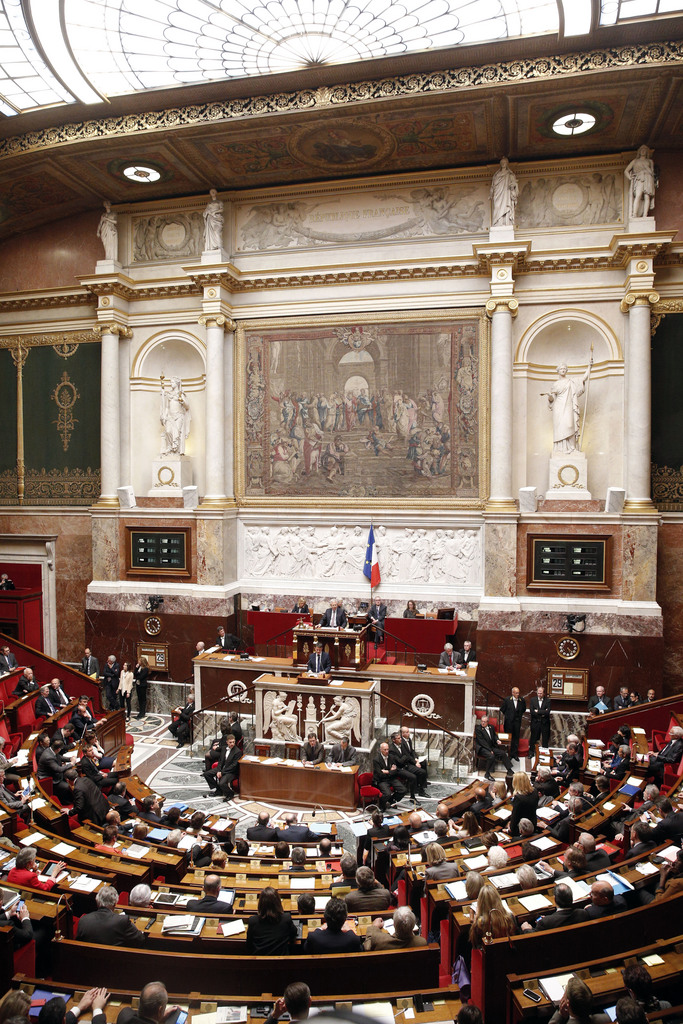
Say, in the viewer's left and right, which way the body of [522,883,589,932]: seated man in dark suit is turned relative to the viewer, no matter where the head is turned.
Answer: facing away from the viewer and to the left of the viewer

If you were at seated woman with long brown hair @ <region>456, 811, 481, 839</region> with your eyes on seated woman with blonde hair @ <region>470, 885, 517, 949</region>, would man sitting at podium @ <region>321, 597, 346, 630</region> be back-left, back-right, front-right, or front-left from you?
back-right

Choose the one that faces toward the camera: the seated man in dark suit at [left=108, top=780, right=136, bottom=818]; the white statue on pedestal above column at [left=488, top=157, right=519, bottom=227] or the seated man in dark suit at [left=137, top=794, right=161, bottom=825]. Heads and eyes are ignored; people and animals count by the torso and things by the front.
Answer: the white statue on pedestal above column

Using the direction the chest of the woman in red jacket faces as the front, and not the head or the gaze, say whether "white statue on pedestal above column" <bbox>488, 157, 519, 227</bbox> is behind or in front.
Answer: in front

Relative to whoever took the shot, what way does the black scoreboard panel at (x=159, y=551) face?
facing the viewer

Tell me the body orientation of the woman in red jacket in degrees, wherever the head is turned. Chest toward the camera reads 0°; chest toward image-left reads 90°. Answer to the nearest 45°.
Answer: approximately 225°

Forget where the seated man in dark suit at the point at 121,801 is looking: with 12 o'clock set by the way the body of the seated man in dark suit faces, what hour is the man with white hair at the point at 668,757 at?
The man with white hair is roughly at 2 o'clock from the seated man in dark suit.

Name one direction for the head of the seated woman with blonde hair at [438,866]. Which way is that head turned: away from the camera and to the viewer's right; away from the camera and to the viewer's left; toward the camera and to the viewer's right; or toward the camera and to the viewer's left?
away from the camera and to the viewer's left

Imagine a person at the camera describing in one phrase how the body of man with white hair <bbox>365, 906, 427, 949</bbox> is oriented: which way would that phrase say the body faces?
away from the camera

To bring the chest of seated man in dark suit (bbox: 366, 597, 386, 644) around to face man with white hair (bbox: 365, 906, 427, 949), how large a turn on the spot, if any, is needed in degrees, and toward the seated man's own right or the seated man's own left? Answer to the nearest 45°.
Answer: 0° — they already face them

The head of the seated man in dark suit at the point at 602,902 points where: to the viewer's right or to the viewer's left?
to the viewer's left

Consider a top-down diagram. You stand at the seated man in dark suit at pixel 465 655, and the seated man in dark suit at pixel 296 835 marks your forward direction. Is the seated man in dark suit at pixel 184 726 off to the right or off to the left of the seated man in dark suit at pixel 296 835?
right

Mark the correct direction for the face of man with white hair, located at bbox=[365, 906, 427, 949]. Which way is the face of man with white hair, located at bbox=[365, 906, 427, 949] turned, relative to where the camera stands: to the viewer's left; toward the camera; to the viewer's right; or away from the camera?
away from the camera

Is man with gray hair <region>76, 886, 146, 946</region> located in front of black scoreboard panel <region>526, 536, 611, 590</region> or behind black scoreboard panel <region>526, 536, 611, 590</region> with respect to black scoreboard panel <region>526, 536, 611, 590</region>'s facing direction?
in front

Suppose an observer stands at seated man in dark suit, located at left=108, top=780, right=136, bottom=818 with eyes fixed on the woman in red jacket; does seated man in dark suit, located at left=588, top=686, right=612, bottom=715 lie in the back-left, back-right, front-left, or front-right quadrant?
back-left

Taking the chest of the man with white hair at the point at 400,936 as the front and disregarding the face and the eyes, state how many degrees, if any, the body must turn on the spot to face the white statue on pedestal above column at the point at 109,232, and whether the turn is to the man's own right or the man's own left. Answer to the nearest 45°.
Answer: approximately 45° to the man's own left

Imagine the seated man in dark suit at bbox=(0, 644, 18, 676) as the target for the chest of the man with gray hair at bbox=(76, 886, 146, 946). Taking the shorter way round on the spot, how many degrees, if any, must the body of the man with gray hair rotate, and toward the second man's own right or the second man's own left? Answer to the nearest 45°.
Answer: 0° — they already face them

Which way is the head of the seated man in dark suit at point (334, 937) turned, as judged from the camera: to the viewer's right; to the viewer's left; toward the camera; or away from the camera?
away from the camera

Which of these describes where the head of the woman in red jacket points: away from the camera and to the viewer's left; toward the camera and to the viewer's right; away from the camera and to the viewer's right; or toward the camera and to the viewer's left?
away from the camera and to the viewer's right

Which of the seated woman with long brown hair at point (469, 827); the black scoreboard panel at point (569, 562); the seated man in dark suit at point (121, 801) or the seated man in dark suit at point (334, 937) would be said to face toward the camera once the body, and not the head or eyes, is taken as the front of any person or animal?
the black scoreboard panel

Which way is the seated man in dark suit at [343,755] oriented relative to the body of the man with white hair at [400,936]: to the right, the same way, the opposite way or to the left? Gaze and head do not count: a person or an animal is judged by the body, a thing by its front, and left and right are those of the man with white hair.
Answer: the opposite way
